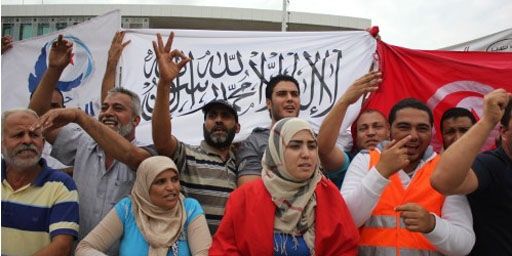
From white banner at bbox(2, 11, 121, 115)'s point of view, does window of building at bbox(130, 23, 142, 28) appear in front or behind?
behind

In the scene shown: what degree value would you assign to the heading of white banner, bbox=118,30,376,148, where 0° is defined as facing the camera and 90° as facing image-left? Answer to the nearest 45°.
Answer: approximately 0°

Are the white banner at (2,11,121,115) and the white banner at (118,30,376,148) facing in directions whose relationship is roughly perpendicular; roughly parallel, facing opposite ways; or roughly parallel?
roughly parallel

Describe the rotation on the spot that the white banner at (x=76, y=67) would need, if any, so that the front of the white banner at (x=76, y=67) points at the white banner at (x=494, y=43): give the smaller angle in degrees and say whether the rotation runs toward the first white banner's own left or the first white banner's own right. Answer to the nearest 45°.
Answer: approximately 45° to the first white banner's own left

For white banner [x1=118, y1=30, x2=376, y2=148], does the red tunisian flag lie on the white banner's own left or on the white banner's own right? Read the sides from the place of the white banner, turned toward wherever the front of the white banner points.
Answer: on the white banner's own left

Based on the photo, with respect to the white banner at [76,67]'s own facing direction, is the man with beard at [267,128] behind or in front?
in front

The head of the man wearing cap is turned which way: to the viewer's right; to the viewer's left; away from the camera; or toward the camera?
toward the camera

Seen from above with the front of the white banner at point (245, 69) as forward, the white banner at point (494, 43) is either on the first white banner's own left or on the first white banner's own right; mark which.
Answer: on the first white banner's own left

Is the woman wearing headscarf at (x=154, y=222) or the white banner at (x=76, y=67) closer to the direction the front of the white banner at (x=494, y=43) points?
the woman wearing headscarf

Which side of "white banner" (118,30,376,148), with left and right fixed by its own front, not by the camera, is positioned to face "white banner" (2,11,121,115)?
right

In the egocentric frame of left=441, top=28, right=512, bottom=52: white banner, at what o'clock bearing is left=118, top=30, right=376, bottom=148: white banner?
left=118, top=30, right=376, bottom=148: white banner is roughly at 2 o'clock from left=441, top=28, right=512, bottom=52: white banner.

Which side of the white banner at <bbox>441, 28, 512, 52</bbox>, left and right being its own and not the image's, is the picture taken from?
front

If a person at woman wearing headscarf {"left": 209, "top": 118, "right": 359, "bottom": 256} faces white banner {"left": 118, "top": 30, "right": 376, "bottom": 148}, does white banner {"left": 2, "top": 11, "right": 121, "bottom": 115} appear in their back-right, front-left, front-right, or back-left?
front-left

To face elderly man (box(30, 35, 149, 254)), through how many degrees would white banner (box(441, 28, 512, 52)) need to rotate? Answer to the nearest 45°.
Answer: approximately 45° to its right

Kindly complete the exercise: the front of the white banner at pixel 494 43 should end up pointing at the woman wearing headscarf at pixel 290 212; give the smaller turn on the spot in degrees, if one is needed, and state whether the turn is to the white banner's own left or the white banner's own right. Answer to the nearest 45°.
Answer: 0° — it already faces them

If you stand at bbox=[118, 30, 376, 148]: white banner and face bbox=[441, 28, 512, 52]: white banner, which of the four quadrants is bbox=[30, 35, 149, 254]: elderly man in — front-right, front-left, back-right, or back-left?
back-right
